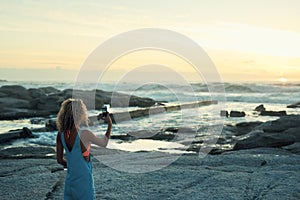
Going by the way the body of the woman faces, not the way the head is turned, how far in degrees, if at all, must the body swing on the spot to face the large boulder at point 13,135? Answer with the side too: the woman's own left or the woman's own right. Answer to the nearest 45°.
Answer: approximately 45° to the woman's own left

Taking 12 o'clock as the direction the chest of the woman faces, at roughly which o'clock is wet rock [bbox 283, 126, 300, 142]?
The wet rock is roughly at 12 o'clock from the woman.

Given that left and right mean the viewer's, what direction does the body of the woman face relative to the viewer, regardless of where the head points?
facing away from the viewer and to the right of the viewer

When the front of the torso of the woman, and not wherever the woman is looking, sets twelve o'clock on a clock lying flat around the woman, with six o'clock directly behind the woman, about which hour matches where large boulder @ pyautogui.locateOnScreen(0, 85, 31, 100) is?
The large boulder is roughly at 10 o'clock from the woman.

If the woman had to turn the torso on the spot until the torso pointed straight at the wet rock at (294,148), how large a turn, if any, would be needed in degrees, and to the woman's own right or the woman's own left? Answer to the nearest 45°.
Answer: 0° — they already face it
